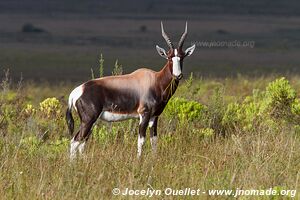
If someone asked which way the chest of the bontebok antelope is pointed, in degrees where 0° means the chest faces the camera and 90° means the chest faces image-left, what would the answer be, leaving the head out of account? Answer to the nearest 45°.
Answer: approximately 270°

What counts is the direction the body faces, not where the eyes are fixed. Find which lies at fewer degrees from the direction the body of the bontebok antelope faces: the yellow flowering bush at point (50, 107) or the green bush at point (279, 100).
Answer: the green bush

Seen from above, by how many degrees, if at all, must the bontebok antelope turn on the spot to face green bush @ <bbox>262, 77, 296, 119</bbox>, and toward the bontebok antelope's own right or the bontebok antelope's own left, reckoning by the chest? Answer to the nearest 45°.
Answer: approximately 45° to the bontebok antelope's own left
